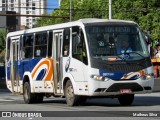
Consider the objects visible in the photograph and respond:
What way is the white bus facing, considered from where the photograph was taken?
facing the viewer and to the right of the viewer
